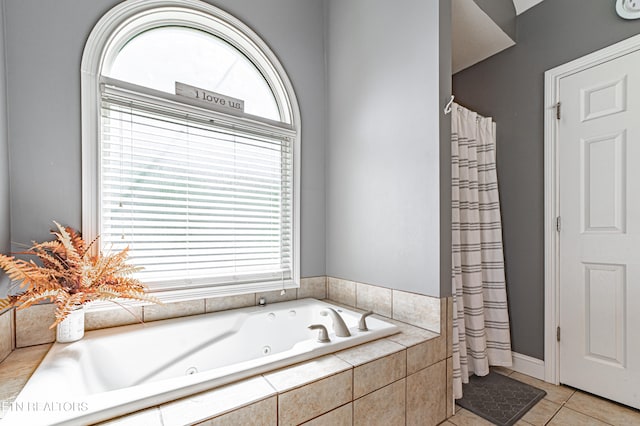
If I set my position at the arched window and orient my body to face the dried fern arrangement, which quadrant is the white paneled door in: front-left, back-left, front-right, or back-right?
back-left

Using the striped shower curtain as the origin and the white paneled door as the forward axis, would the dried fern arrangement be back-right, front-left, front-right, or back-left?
back-right

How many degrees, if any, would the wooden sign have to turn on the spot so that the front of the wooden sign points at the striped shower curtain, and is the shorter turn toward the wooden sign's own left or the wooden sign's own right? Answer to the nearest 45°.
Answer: approximately 90° to the wooden sign's own left

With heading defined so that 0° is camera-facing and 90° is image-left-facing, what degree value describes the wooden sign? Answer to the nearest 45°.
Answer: approximately 0°
